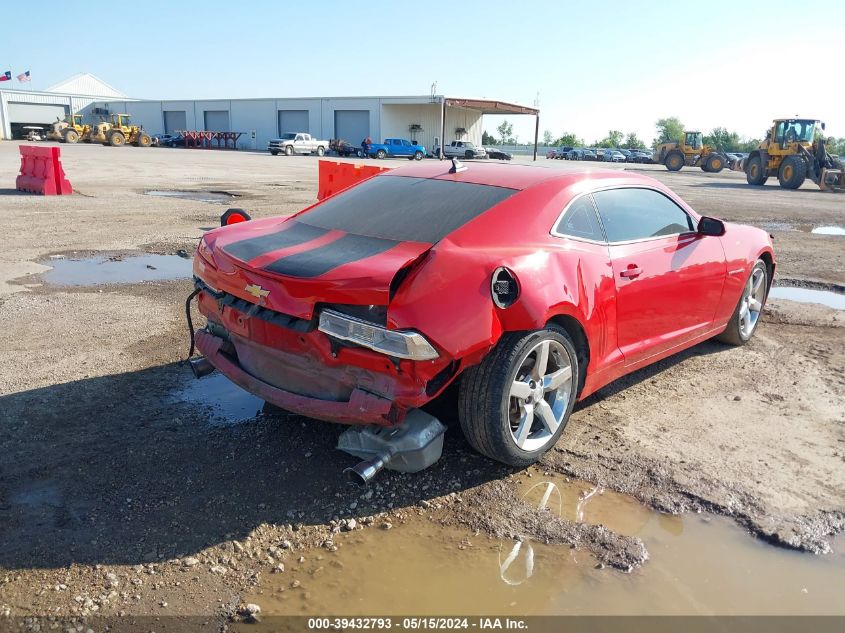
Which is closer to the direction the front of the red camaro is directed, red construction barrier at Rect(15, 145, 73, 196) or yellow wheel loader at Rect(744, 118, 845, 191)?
the yellow wheel loader

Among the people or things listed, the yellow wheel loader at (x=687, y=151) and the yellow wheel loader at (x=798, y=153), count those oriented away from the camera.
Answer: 0

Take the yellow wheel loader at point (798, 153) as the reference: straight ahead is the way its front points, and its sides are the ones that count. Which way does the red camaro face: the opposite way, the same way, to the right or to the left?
to the left

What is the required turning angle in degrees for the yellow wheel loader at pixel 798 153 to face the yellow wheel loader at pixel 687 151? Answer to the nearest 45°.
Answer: approximately 180°

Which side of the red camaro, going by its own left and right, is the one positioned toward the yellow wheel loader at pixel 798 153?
front

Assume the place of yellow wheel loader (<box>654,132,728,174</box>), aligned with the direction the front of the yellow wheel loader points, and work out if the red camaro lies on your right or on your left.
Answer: on your right

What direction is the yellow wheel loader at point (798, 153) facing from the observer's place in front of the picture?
facing the viewer and to the right of the viewer

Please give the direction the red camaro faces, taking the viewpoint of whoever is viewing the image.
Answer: facing away from the viewer and to the right of the viewer

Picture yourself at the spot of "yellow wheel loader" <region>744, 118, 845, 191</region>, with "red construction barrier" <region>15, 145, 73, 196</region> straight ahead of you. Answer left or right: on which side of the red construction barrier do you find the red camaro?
left

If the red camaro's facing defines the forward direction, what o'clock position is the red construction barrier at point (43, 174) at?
The red construction barrier is roughly at 9 o'clock from the red camaro.
